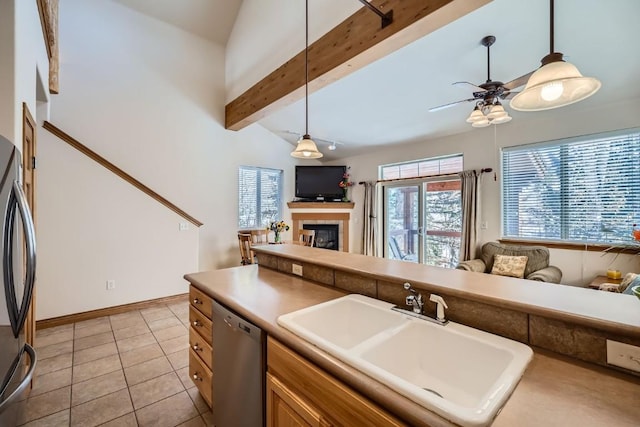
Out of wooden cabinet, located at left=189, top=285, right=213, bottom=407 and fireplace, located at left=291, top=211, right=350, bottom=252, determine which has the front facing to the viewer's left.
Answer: the wooden cabinet

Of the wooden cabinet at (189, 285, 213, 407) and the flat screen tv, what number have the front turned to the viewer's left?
1

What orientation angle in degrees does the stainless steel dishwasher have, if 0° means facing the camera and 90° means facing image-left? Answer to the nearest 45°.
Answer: approximately 45°

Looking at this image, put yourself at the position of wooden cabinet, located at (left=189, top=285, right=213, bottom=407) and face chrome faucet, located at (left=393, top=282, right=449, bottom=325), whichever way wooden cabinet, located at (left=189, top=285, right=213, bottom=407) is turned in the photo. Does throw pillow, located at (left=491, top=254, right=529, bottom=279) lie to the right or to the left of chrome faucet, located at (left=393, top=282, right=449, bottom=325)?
left

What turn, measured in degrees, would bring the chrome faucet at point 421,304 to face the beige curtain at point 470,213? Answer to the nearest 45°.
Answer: approximately 135° to its right

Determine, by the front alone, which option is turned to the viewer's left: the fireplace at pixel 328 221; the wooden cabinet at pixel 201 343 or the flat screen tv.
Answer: the wooden cabinet

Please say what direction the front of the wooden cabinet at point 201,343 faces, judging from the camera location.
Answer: facing to the left of the viewer

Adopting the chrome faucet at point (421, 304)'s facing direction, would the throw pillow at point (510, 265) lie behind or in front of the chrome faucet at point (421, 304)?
behind

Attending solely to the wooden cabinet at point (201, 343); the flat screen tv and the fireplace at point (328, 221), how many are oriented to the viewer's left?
1

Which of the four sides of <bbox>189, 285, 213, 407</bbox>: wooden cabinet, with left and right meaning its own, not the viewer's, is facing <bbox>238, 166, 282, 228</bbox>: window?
right
